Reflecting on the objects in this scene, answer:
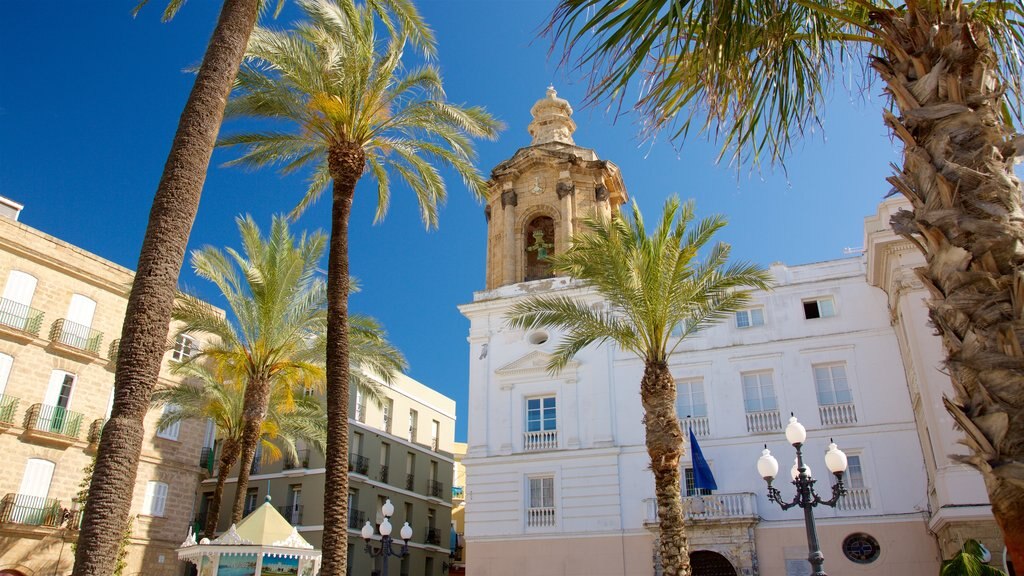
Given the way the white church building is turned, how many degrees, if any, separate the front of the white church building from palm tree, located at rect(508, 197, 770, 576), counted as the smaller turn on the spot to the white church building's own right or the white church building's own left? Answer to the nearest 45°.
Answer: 0° — it already faces it

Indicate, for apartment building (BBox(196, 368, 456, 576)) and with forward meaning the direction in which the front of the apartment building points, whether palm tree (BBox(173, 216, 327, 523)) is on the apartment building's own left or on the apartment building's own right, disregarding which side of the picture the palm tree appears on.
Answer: on the apartment building's own right

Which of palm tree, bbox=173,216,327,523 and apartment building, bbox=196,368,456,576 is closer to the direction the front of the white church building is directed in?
the palm tree

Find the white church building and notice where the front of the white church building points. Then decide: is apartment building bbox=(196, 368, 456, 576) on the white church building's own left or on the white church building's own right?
on the white church building's own right

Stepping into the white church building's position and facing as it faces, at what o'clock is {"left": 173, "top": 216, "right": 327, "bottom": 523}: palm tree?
The palm tree is roughly at 2 o'clock from the white church building.

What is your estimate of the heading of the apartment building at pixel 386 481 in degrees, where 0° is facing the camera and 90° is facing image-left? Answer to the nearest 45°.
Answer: approximately 315°

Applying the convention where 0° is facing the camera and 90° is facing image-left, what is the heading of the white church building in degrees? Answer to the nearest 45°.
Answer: approximately 0°

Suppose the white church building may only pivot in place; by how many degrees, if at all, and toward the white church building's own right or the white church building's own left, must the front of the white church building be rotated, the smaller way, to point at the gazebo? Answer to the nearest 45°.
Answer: approximately 45° to the white church building's own right

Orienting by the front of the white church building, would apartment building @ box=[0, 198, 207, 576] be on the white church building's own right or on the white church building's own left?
on the white church building's own right

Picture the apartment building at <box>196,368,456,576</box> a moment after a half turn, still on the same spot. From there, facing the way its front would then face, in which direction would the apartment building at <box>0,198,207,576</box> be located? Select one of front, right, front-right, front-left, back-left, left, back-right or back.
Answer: left

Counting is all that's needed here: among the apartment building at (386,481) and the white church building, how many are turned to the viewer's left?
0

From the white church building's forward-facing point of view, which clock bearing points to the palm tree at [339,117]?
The palm tree is roughly at 1 o'clock from the white church building.
